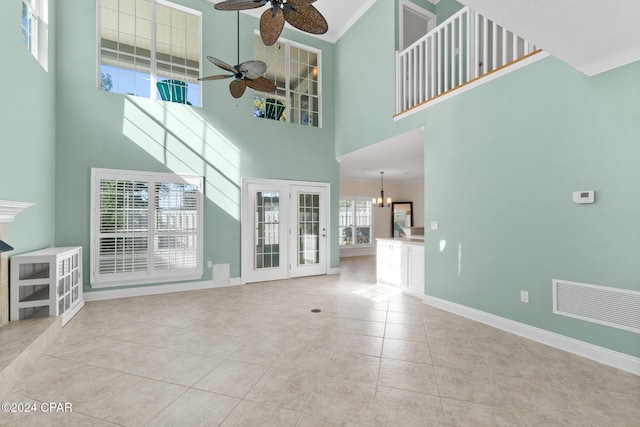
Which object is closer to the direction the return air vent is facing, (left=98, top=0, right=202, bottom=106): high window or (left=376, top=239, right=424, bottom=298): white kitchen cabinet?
the high window

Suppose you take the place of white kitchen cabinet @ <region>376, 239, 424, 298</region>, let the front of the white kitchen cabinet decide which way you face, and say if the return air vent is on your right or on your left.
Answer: on your left

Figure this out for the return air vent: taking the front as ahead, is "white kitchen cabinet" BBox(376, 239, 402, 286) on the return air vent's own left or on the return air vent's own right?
on the return air vent's own right

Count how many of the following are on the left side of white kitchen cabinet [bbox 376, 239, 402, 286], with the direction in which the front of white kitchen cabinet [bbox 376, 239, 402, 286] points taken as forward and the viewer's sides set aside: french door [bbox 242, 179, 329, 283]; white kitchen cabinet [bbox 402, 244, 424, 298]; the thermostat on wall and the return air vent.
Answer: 3

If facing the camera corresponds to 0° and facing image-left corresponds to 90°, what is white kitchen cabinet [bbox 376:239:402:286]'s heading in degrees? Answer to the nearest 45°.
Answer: approximately 45°
